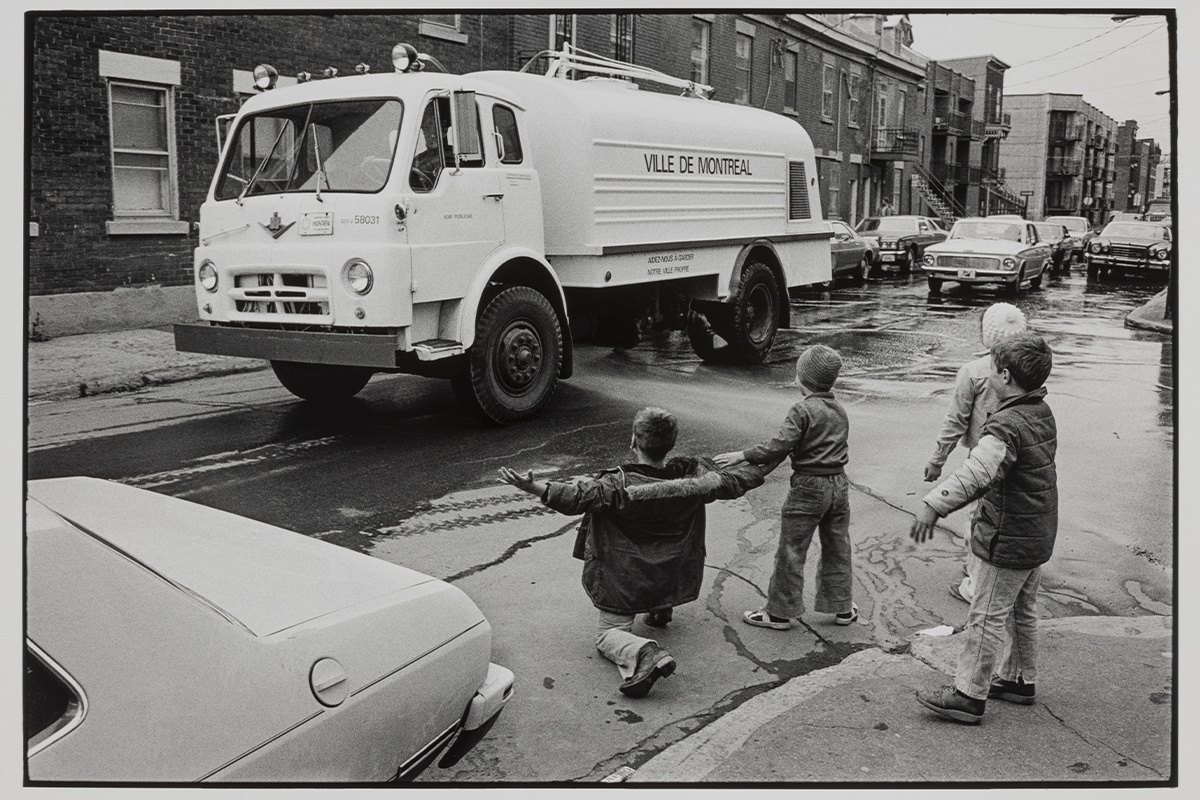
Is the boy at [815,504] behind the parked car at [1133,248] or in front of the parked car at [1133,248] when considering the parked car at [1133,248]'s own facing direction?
in front

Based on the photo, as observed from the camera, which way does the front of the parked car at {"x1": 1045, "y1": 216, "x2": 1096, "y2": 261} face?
facing the viewer

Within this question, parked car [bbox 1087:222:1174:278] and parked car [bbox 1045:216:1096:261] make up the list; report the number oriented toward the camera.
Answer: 2

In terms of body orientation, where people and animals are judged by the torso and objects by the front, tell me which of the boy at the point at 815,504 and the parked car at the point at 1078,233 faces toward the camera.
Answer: the parked car

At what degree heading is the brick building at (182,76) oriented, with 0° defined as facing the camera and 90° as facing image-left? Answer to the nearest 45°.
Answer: approximately 315°

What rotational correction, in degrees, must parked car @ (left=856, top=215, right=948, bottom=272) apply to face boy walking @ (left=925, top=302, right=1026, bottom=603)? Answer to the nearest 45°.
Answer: approximately 45° to its left

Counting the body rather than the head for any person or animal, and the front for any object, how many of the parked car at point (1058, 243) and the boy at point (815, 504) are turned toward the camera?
1

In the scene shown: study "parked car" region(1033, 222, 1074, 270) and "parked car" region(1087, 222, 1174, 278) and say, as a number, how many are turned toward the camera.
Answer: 2

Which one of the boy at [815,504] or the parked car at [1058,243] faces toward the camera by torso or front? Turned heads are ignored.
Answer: the parked car

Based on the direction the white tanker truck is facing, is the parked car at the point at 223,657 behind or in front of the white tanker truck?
in front

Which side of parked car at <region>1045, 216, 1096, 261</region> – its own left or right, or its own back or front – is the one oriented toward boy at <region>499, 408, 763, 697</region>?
front

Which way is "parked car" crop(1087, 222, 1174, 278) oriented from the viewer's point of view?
toward the camera

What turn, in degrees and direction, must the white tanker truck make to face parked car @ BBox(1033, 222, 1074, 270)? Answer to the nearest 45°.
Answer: approximately 180°

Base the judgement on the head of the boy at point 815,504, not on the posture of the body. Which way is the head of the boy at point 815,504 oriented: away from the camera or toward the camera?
away from the camera

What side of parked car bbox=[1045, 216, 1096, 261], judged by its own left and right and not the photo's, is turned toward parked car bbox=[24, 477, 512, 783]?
front

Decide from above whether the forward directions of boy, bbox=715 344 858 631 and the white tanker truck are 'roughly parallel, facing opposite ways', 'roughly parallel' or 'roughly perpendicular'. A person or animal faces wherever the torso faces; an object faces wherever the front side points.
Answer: roughly perpendicular
